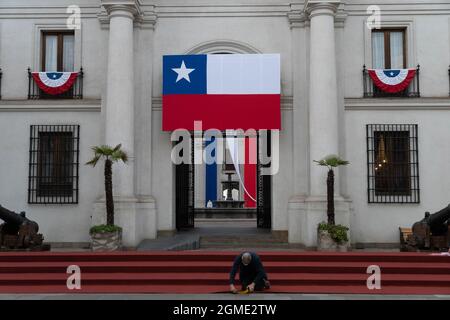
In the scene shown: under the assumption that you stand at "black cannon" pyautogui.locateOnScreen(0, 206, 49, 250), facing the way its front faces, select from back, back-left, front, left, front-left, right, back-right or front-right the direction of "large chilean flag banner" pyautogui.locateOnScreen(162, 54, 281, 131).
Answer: back

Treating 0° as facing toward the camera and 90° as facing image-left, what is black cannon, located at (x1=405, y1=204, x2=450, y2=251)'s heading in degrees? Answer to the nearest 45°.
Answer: approximately 270°

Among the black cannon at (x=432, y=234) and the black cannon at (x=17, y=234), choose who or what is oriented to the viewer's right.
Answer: the black cannon at (x=432, y=234)

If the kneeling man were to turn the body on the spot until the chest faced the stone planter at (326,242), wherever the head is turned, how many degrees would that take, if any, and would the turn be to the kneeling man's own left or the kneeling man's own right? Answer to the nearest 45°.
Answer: approximately 180°

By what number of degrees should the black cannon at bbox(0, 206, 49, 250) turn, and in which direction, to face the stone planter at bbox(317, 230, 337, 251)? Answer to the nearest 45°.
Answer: approximately 180°

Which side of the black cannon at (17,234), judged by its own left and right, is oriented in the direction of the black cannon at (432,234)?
back

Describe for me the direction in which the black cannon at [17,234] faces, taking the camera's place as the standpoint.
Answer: facing to the left of the viewer

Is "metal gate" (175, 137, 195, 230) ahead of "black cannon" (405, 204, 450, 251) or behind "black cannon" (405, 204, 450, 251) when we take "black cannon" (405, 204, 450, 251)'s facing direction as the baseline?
behind

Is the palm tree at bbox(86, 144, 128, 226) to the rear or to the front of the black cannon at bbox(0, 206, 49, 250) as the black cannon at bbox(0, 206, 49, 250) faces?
to the rear

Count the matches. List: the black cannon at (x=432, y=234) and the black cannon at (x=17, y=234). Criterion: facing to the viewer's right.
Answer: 1
